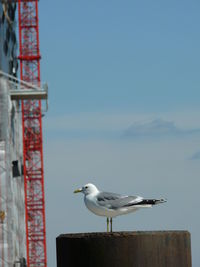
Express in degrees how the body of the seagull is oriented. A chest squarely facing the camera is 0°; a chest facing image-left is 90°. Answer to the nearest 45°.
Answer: approximately 90°
